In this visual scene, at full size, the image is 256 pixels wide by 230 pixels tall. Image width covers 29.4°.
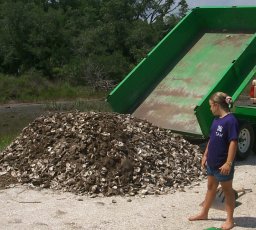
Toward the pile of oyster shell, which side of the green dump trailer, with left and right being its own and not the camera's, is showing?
back

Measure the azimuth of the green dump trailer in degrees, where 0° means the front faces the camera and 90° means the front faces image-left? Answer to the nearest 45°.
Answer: approximately 225°
